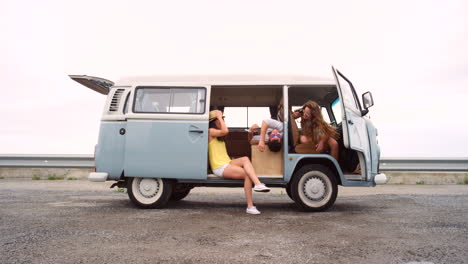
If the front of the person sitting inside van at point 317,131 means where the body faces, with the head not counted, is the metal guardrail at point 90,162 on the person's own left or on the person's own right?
on the person's own right

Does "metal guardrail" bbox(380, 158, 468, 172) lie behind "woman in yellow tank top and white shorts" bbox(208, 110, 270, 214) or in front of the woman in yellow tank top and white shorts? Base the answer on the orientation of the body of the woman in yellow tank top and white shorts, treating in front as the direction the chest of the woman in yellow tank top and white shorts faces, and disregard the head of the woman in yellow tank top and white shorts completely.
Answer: in front

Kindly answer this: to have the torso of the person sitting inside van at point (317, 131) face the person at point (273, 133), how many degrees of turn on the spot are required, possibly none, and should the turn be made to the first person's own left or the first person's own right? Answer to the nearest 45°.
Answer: approximately 45° to the first person's own right

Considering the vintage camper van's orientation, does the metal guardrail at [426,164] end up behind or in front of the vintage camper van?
in front

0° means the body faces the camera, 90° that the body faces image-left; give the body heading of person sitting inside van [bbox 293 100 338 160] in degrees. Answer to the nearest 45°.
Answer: approximately 45°

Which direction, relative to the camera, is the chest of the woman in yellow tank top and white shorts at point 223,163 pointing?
to the viewer's right

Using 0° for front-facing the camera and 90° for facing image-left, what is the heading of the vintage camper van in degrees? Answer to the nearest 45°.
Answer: approximately 270°

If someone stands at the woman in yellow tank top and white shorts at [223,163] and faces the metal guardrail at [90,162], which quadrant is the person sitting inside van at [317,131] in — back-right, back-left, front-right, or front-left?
back-right
